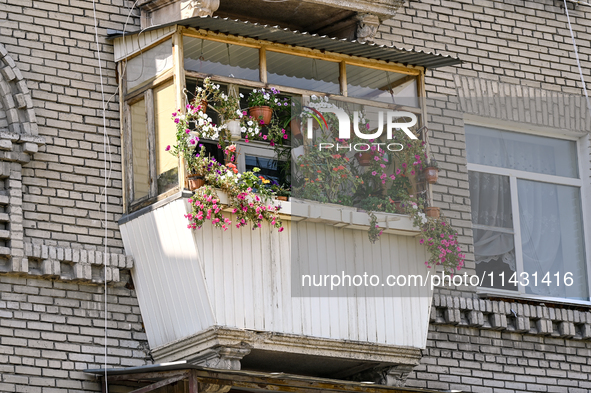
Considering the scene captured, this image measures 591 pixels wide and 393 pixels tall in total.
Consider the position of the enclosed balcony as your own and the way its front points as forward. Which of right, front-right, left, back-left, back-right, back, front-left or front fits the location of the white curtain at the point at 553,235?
left

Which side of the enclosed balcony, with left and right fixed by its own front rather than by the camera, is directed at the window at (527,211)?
left

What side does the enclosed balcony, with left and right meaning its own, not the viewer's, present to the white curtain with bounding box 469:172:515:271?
left

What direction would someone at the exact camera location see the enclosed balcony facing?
facing the viewer and to the right of the viewer
